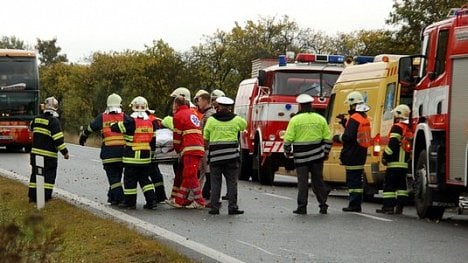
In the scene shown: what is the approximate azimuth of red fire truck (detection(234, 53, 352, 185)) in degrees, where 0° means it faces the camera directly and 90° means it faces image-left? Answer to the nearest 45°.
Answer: approximately 315°

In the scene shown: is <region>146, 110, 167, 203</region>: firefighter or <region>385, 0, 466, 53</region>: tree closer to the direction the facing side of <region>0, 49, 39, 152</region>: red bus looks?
the firefighter

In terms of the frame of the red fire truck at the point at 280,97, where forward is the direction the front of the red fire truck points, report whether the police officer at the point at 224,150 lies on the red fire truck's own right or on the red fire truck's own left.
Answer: on the red fire truck's own right

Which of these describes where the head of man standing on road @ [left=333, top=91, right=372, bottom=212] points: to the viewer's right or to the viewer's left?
to the viewer's left

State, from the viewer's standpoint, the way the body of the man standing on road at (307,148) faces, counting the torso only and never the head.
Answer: away from the camera

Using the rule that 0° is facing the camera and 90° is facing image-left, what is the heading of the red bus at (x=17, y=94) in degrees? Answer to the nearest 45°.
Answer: approximately 0°

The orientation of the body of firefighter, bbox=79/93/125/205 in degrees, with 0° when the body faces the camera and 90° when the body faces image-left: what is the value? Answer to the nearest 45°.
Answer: approximately 180°

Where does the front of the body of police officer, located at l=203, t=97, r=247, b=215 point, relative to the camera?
away from the camera

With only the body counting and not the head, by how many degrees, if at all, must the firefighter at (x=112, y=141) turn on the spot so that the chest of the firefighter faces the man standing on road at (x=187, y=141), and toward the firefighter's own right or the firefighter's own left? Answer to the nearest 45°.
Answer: approximately 135° to the firefighter's own right
